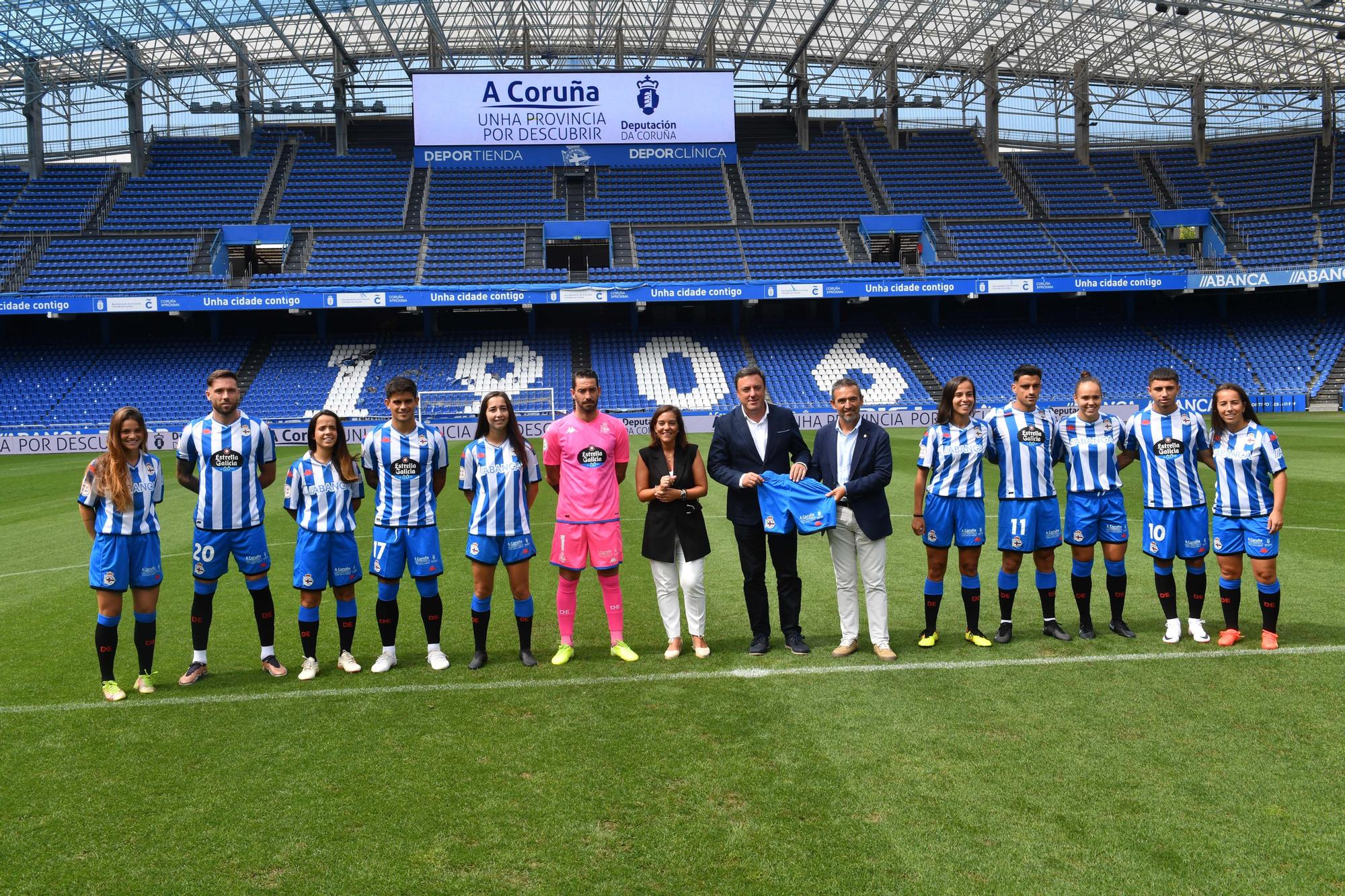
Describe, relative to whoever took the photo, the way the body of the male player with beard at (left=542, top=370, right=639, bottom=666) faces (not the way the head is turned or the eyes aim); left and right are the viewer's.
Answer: facing the viewer

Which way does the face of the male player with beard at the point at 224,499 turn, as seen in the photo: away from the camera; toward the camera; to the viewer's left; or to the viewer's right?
toward the camera

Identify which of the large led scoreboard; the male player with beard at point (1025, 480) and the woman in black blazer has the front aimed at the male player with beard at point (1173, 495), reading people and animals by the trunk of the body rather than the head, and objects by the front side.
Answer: the large led scoreboard

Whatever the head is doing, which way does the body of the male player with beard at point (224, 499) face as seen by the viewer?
toward the camera

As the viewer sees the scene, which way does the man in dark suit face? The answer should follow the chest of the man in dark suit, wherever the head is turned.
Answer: toward the camera

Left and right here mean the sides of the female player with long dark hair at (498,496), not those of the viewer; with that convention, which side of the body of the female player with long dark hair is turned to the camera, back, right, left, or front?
front

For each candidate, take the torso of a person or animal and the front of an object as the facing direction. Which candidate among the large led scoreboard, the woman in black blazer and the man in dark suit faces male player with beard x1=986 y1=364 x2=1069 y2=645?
the large led scoreboard

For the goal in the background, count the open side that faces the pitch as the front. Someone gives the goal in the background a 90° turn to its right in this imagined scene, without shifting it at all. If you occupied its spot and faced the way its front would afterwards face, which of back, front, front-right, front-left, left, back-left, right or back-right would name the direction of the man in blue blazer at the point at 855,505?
left

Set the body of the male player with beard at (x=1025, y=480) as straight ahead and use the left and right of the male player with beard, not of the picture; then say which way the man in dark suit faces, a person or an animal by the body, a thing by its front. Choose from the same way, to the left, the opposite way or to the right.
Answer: the same way

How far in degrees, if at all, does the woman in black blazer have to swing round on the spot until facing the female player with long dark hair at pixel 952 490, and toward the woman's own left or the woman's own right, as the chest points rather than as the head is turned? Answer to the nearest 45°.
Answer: approximately 90° to the woman's own left

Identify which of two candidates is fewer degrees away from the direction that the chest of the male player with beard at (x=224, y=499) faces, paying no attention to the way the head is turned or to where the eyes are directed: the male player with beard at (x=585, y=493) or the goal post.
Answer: the male player with beard

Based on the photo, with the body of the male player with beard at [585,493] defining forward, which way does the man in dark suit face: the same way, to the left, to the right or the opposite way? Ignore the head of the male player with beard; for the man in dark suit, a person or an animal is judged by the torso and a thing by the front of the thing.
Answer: the same way

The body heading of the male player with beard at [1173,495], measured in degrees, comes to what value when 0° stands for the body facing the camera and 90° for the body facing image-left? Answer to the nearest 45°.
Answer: approximately 0°

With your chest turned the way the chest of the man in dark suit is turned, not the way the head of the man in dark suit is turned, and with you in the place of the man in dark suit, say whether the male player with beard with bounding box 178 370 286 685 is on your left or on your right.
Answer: on your right

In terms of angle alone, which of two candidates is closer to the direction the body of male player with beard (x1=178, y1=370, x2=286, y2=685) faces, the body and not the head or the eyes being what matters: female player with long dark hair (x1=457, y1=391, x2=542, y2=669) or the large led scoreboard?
the female player with long dark hair

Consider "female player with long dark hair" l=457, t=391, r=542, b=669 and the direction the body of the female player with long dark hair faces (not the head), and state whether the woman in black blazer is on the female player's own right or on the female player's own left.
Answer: on the female player's own left

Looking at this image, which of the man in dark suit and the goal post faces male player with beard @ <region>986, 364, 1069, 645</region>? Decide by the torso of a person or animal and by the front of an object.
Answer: the goal post

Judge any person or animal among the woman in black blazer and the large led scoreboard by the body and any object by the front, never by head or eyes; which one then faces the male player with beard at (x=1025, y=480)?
the large led scoreboard

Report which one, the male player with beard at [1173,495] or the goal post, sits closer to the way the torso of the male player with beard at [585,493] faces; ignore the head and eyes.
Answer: the male player with beard

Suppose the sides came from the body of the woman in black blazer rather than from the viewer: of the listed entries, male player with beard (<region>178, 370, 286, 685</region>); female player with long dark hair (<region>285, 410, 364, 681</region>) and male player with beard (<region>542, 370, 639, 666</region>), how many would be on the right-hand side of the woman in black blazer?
3

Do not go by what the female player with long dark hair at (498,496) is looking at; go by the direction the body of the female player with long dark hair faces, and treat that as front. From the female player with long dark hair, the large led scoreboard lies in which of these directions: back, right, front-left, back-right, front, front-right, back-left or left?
back
